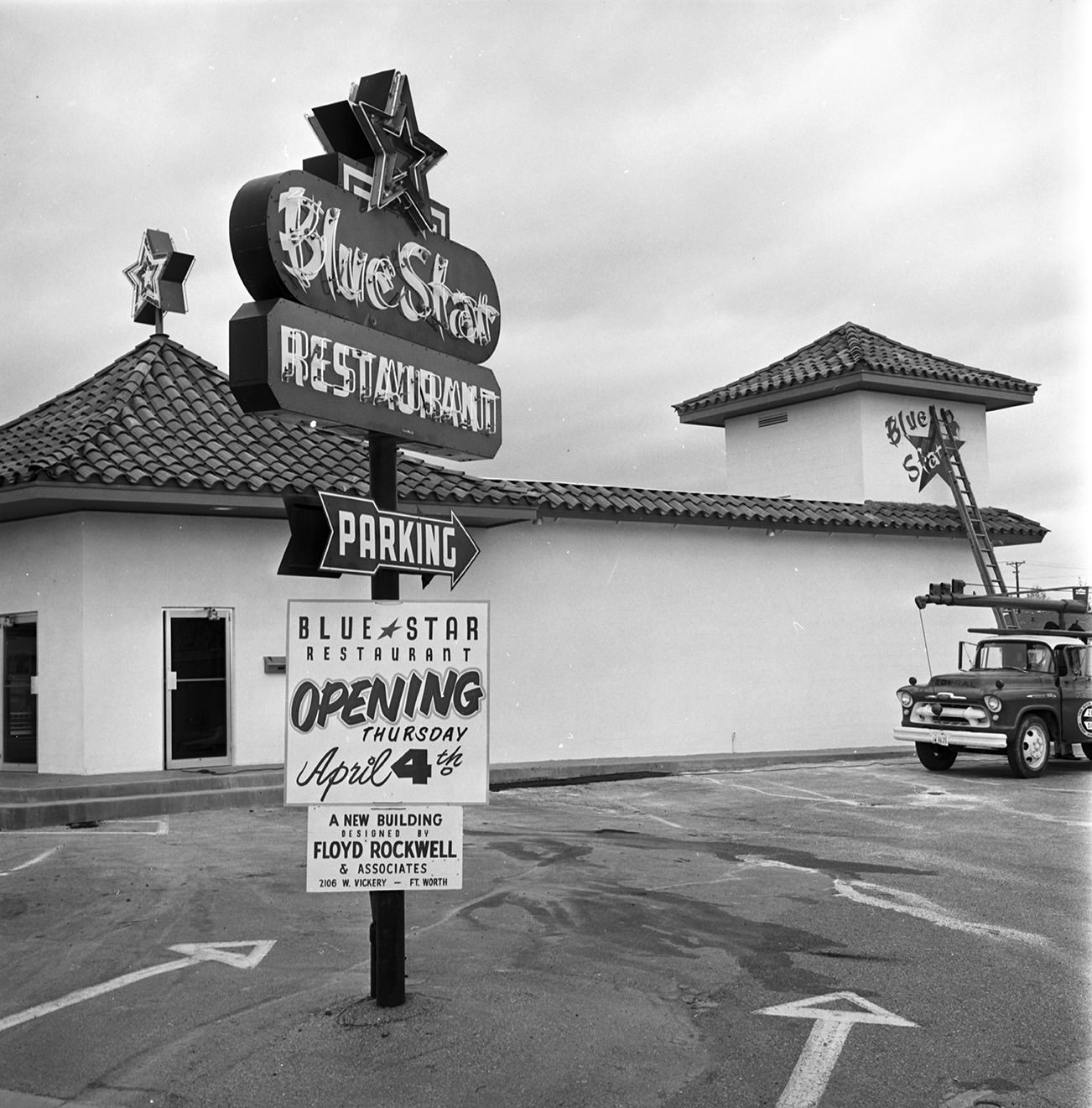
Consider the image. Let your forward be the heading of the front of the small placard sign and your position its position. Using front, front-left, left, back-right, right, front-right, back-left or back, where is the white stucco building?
back

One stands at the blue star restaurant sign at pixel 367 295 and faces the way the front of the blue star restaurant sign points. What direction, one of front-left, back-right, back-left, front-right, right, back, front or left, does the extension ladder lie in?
left

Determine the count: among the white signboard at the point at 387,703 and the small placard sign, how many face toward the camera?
2

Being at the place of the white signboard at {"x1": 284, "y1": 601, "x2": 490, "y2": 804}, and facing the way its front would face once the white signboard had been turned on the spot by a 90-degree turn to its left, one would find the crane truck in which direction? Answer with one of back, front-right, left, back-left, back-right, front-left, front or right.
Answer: front-left

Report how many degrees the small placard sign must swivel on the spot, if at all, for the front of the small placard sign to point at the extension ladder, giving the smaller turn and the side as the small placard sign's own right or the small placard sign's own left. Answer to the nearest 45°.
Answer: approximately 135° to the small placard sign's own left

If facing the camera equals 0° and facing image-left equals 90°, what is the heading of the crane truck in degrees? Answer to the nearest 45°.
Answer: approximately 45°

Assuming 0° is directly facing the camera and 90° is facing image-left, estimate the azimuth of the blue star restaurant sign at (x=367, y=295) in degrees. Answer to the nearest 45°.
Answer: approximately 315°

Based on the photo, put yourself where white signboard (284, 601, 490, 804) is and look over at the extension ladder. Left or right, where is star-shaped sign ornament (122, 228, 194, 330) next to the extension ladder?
left

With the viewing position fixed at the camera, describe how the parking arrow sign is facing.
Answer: facing the viewer and to the right of the viewer
